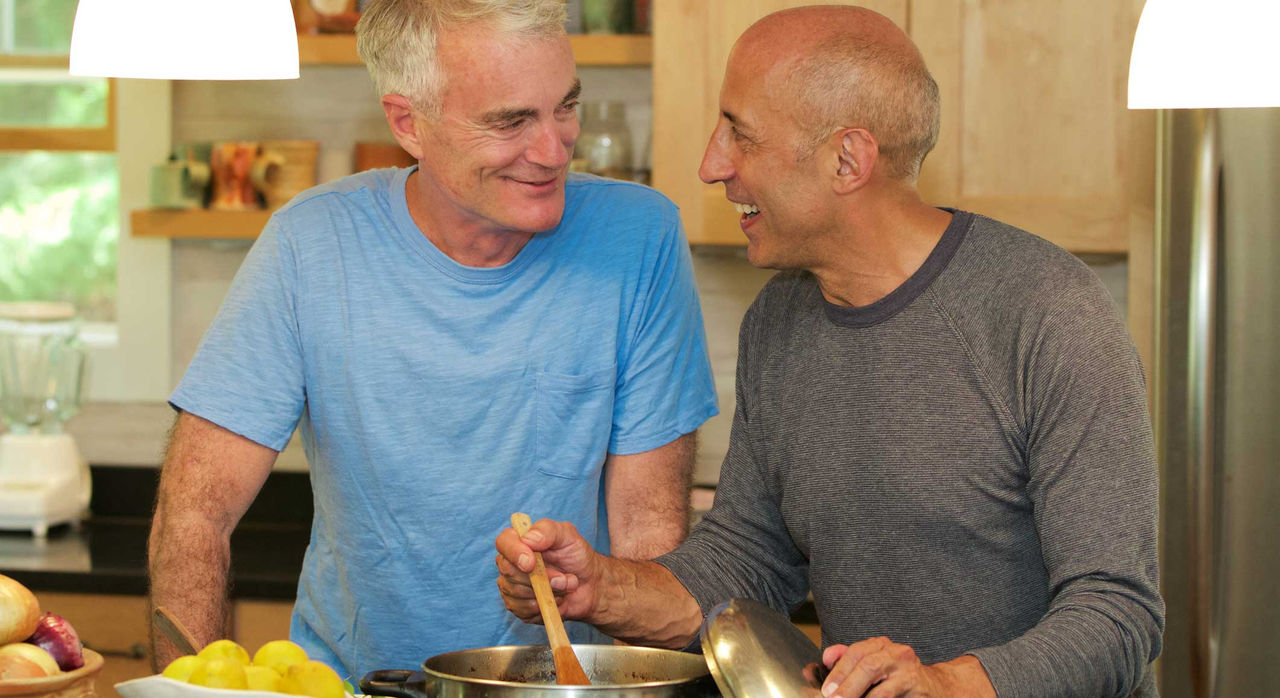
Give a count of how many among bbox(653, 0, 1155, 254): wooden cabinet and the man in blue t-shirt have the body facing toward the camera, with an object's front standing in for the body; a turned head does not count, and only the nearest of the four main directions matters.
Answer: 2

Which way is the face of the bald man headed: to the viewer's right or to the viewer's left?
to the viewer's left

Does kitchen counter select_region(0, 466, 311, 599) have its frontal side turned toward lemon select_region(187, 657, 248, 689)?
yes

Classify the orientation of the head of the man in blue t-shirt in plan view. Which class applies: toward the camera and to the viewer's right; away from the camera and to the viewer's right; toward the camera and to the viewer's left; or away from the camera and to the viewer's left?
toward the camera and to the viewer's right

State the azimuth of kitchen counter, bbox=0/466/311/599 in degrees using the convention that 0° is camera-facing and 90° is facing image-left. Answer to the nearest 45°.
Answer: approximately 0°

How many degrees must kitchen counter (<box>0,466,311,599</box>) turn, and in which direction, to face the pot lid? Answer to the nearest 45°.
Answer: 0° — it already faces it

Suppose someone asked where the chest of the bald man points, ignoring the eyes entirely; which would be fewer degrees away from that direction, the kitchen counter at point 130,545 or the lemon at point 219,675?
the lemon

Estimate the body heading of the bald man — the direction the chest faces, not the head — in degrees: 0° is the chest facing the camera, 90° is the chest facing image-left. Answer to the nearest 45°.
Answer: approximately 45°

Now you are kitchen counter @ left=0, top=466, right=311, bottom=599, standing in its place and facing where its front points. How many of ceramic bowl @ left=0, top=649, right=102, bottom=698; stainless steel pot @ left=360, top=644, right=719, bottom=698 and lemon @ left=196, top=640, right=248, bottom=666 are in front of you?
3

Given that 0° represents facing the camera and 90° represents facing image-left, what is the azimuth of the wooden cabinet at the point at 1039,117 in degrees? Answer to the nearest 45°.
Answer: approximately 0°
